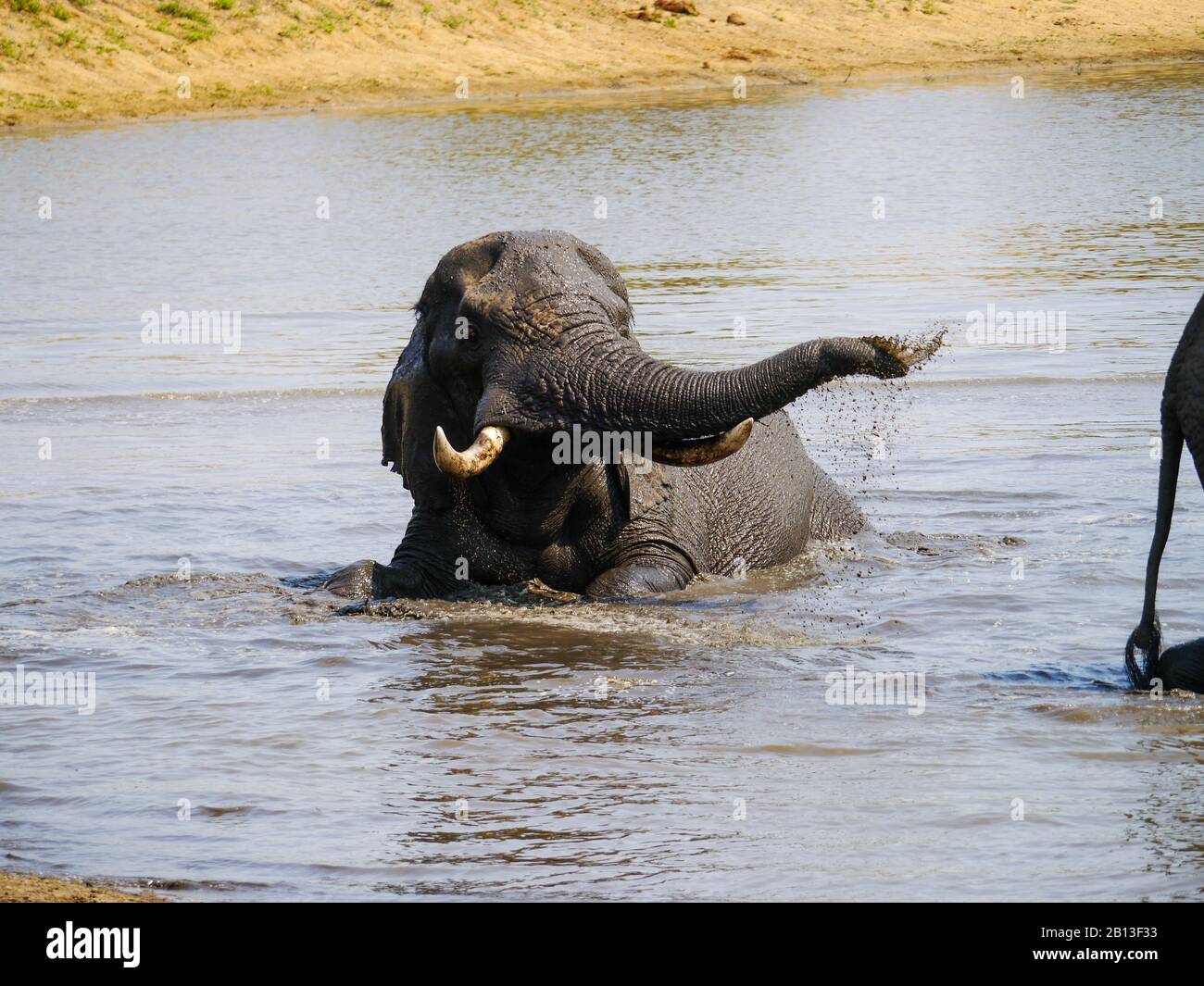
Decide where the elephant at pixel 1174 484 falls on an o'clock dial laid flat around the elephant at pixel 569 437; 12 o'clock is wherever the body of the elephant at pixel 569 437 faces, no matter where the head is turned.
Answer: the elephant at pixel 1174 484 is roughly at 9 o'clock from the elephant at pixel 569 437.

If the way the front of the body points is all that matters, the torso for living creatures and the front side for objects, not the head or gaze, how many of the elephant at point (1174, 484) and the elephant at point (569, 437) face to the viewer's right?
1

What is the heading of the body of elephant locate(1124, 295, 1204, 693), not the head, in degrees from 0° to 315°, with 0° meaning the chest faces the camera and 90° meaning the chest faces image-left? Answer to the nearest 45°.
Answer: approximately 270°

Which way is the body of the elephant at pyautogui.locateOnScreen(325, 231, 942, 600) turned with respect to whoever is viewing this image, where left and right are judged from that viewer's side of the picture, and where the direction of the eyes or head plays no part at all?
facing the viewer and to the left of the viewer

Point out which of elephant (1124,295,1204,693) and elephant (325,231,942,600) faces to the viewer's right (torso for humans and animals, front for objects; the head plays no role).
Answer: elephant (1124,295,1204,693)

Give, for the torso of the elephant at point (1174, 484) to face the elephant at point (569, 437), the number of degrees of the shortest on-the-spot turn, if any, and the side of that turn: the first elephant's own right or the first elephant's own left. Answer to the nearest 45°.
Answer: approximately 135° to the first elephant's own left
